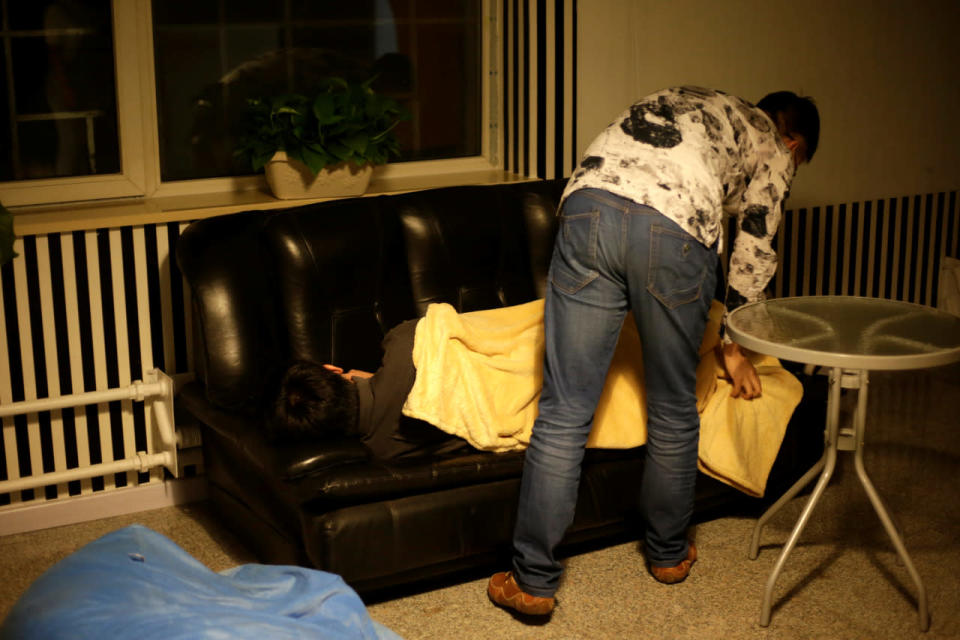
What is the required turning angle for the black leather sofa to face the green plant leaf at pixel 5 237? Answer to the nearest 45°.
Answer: approximately 135° to its right

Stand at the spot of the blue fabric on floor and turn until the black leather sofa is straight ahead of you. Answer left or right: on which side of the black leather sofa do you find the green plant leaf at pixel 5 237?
left

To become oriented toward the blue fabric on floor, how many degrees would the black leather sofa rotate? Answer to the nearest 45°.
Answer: approximately 45° to its right

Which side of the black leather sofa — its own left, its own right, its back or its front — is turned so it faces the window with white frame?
back

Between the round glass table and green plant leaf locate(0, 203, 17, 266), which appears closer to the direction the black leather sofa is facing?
the round glass table

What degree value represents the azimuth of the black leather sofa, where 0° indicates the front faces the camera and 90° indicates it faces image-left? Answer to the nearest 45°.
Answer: approximately 315°

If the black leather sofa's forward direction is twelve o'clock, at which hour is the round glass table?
The round glass table is roughly at 11 o'clock from the black leather sofa.

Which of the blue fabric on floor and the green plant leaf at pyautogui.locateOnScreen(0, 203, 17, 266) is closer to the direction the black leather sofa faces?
the blue fabric on floor
